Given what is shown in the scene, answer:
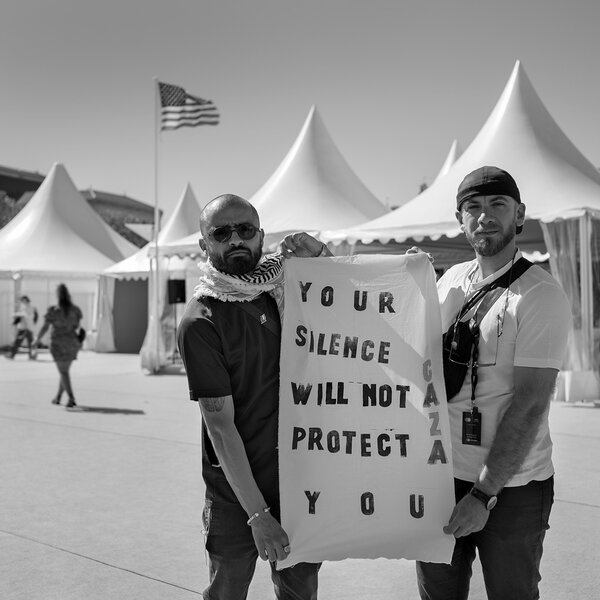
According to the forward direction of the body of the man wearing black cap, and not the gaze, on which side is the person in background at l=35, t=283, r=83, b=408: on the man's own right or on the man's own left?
on the man's own right

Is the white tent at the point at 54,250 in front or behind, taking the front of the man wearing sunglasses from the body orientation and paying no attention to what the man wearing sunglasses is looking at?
behind

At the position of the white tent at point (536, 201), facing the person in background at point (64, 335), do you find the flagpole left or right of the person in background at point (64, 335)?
right

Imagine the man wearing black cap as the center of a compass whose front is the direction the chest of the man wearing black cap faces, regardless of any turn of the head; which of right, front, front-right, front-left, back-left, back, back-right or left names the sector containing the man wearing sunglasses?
front-right

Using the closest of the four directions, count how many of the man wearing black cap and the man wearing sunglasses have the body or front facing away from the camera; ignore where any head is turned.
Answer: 0

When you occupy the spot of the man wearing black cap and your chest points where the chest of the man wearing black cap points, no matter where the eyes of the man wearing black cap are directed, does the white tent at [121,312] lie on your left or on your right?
on your right

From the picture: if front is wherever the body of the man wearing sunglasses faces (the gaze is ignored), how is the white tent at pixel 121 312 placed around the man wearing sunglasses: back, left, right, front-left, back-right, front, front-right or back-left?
back-left

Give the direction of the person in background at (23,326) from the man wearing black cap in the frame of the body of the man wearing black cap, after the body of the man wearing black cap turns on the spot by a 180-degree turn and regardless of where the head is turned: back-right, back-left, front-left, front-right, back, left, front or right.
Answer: left

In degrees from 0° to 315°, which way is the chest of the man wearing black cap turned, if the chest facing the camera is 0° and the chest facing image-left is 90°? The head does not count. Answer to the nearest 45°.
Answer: approximately 45°

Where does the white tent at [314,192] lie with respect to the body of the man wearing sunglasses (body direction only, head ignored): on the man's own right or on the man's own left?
on the man's own left

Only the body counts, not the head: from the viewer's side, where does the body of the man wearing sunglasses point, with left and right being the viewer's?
facing the viewer and to the right of the viewer

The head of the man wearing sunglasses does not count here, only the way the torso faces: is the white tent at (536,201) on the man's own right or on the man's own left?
on the man's own left

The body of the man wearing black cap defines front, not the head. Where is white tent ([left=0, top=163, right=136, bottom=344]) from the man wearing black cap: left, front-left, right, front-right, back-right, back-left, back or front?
right
